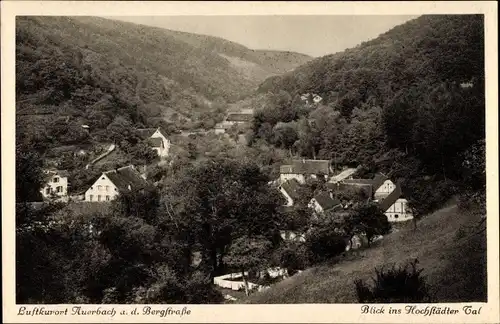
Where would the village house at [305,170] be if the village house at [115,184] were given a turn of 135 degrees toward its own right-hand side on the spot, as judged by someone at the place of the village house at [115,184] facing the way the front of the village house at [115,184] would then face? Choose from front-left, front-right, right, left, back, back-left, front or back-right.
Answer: right

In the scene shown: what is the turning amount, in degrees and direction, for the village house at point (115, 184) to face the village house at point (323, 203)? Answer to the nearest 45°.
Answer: approximately 135° to its left

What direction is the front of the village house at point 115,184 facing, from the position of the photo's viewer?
facing the viewer and to the left of the viewer

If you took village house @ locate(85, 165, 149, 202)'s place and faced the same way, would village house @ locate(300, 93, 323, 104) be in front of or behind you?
behind
